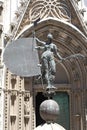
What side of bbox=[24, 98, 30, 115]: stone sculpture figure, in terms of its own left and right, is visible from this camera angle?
front
